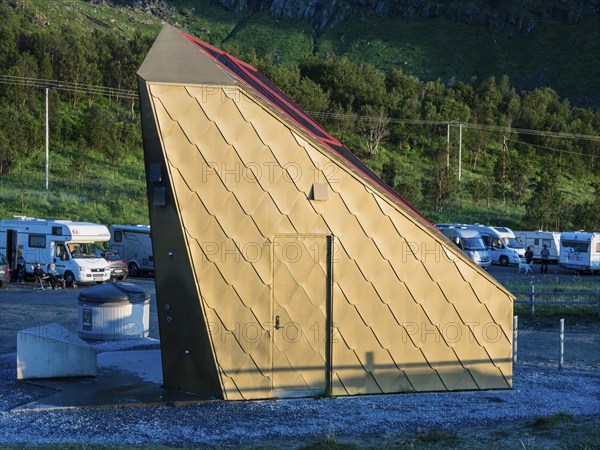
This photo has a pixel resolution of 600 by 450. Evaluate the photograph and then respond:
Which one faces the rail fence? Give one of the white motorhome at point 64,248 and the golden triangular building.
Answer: the white motorhome

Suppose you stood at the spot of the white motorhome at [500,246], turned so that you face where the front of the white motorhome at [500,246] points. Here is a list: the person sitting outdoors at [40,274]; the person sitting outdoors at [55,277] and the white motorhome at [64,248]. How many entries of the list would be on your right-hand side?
3

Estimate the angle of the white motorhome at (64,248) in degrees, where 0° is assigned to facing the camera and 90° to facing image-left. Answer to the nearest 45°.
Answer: approximately 315°

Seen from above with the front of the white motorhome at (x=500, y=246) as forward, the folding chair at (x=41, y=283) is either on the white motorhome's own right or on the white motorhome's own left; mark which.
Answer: on the white motorhome's own right

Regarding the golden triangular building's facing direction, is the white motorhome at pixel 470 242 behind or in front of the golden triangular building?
behind

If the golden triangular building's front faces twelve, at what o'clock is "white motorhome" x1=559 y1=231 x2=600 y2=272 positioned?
The white motorhome is roughly at 7 o'clock from the golden triangular building.
